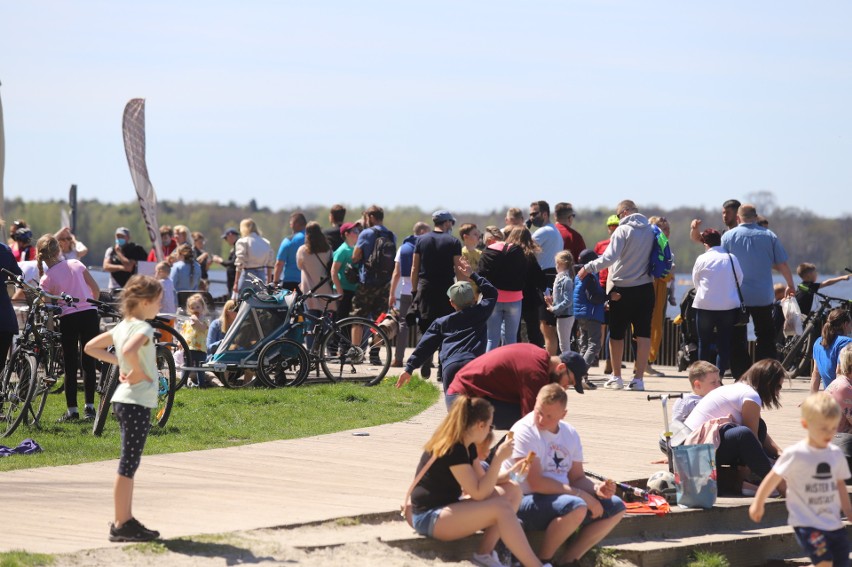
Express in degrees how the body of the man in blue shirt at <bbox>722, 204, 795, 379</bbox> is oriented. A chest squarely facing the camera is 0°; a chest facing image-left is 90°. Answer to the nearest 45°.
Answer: approximately 180°

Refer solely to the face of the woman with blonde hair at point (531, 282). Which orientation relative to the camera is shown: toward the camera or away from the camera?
away from the camera

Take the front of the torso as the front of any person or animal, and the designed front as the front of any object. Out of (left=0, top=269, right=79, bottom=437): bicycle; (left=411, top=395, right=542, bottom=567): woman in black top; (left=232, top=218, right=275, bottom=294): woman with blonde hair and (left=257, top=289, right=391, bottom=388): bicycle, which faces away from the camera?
the woman with blonde hair

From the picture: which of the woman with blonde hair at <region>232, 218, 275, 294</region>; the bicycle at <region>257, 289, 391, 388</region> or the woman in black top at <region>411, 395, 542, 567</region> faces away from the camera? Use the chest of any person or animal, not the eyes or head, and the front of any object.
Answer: the woman with blonde hair

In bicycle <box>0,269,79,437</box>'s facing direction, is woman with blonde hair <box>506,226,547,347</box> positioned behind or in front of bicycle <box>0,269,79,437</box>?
behind

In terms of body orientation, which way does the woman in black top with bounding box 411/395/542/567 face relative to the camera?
to the viewer's right

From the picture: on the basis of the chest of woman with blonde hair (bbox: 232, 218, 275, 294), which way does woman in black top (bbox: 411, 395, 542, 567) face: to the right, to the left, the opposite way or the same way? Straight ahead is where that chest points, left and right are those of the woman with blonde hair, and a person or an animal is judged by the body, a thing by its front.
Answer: to the right

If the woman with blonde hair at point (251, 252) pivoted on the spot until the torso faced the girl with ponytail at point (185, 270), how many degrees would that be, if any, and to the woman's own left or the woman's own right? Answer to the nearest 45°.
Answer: approximately 90° to the woman's own left

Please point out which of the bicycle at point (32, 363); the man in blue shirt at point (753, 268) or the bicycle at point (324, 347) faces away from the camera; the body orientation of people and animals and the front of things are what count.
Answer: the man in blue shirt

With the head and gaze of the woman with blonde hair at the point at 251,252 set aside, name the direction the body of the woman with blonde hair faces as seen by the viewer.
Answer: away from the camera

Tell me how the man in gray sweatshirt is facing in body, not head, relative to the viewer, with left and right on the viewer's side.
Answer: facing away from the viewer and to the left of the viewer
